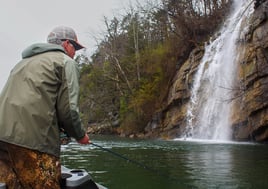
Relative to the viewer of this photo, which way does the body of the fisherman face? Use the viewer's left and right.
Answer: facing away from the viewer and to the right of the viewer

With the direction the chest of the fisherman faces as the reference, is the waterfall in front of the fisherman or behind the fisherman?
in front

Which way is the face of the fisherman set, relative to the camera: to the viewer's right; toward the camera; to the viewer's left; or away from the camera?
to the viewer's right

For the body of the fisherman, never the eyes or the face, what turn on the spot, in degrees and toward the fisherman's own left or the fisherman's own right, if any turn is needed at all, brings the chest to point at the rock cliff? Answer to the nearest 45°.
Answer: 0° — they already face it
